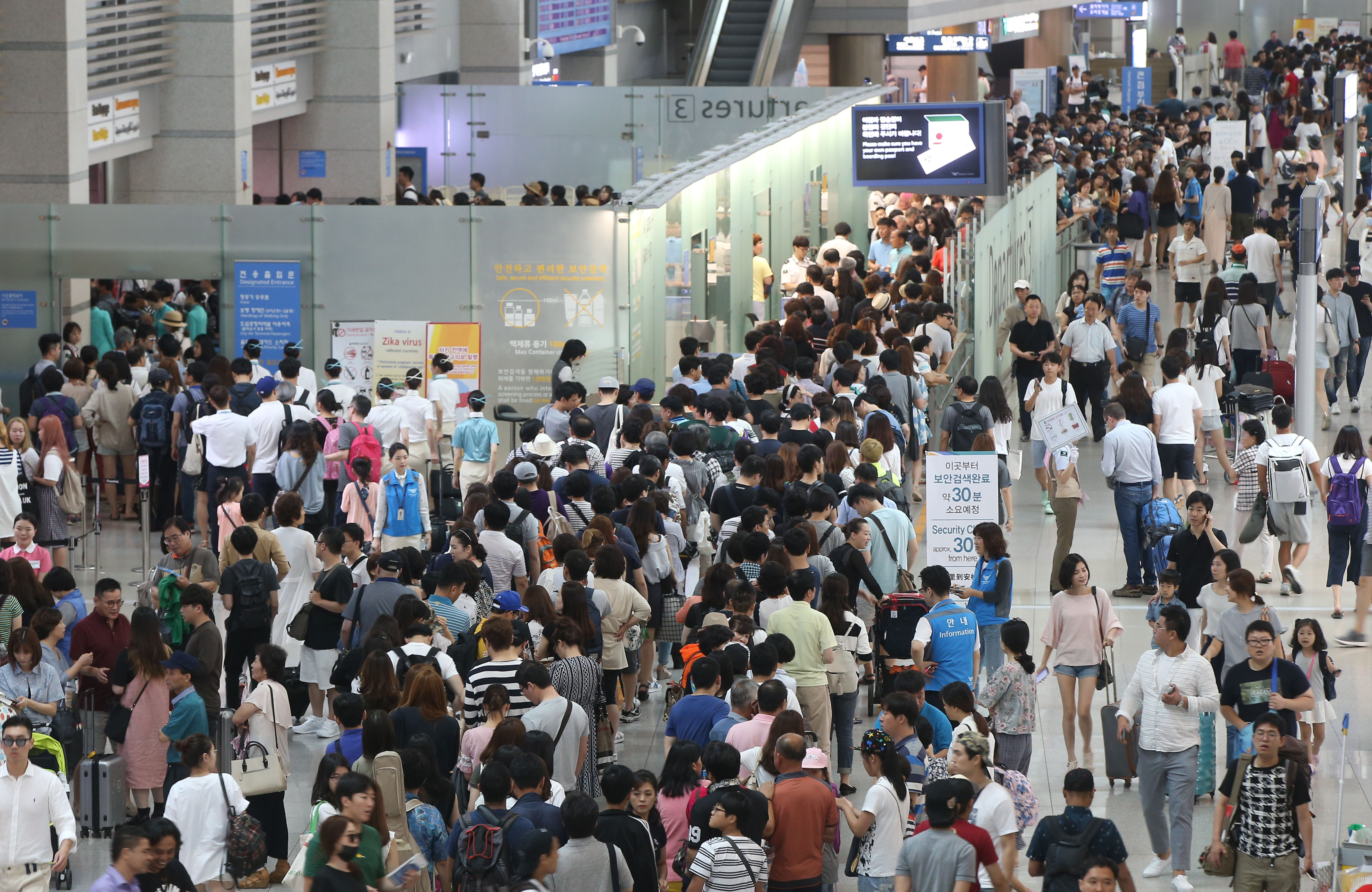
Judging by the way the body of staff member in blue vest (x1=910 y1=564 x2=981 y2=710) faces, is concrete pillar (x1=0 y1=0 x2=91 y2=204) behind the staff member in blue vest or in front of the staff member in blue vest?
in front

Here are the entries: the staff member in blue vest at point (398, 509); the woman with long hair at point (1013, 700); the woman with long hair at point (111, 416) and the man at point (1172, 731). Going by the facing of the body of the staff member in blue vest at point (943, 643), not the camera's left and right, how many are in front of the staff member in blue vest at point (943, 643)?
2

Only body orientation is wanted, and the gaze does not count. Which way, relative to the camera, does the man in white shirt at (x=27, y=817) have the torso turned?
toward the camera

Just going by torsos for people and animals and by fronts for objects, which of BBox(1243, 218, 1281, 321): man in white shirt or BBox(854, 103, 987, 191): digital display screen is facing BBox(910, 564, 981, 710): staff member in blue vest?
the digital display screen

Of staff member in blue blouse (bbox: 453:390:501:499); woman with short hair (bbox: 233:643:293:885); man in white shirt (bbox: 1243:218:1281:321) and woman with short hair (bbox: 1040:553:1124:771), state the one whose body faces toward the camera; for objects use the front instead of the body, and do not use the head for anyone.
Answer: woman with short hair (bbox: 1040:553:1124:771)

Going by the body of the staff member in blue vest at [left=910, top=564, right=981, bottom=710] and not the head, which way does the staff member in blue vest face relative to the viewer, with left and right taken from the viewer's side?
facing away from the viewer and to the left of the viewer

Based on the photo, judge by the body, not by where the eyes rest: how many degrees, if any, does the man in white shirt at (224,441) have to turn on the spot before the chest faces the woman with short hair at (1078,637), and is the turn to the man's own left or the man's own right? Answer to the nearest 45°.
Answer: approximately 135° to the man's own right

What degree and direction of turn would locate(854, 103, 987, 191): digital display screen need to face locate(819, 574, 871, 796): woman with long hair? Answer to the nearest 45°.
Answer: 0° — it already faces them

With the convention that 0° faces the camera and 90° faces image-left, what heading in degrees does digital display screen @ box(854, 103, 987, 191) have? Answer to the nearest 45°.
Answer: approximately 0°

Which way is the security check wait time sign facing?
toward the camera
